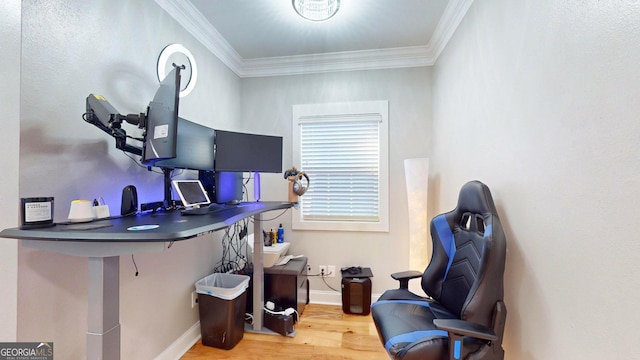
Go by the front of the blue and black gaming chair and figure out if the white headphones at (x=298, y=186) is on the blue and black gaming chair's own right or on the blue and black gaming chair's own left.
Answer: on the blue and black gaming chair's own right

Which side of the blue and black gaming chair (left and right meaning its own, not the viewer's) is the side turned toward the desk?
front

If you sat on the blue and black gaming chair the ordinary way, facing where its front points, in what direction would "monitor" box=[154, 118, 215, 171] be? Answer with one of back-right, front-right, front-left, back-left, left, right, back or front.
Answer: front-right

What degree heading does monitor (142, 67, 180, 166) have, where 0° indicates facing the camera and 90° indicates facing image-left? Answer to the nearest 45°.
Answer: approximately 225°

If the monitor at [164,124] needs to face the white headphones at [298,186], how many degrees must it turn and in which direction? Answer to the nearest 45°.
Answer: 0° — it already faces it

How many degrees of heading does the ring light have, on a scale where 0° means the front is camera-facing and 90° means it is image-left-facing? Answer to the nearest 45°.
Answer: approximately 315°

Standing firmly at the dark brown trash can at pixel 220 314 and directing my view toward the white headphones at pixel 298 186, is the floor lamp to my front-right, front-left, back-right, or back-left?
front-right

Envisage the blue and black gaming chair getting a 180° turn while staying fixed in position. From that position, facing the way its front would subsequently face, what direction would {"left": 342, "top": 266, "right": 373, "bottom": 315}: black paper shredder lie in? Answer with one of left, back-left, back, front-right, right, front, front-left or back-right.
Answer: left

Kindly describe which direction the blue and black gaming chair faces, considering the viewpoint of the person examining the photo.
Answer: facing the viewer and to the left of the viewer

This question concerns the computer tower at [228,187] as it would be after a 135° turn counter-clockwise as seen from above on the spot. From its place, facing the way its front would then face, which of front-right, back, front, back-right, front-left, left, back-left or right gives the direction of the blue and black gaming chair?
back-right

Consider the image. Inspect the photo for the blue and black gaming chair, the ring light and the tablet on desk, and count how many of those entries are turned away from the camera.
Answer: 0
